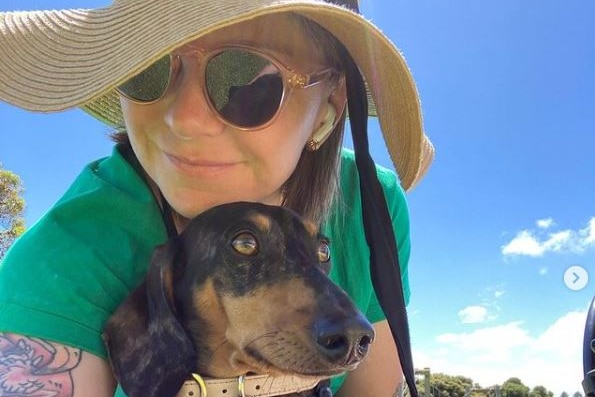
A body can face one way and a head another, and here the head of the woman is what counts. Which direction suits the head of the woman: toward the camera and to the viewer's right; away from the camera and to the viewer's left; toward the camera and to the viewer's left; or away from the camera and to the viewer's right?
toward the camera and to the viewer's left

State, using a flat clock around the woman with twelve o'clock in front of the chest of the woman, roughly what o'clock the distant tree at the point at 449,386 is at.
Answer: The distant tree is roughly at 7 o'clock from the woman.

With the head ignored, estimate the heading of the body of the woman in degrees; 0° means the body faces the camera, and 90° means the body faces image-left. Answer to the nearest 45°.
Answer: approximately 0°
